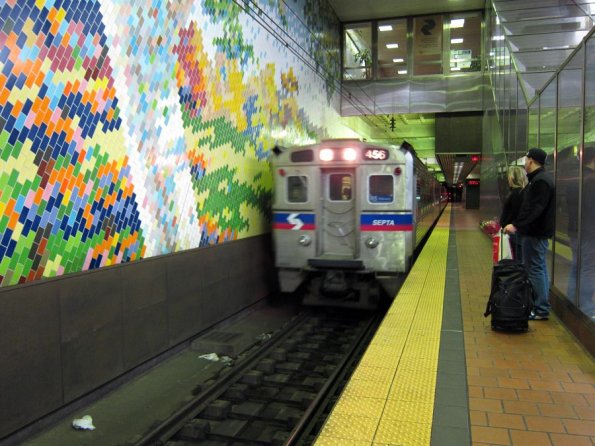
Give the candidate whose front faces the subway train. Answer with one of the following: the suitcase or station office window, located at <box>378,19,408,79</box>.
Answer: the station office window

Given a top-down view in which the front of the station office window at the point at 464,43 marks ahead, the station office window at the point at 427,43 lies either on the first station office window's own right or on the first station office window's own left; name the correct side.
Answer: on the first station office window's own right

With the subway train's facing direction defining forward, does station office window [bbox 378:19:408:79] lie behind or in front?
behind

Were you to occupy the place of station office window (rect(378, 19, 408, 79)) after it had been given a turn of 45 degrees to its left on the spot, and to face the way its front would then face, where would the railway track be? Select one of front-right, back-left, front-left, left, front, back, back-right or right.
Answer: front-right

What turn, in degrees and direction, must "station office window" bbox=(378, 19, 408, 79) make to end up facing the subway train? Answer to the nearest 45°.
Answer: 0° — it already faces it

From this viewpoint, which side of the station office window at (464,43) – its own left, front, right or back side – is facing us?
front

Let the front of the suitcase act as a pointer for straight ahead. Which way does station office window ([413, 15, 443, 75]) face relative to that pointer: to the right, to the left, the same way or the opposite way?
the same way

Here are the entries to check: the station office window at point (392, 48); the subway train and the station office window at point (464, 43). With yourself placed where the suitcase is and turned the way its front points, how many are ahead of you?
0

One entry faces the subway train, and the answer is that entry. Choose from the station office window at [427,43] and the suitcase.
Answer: the station office window

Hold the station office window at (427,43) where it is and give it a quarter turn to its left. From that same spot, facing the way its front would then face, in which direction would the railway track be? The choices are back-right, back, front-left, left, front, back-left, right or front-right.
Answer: right

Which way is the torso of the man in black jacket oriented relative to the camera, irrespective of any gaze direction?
to the viewer's left

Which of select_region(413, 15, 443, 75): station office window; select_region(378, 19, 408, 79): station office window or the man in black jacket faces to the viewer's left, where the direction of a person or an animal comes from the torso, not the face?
the man in black jacket

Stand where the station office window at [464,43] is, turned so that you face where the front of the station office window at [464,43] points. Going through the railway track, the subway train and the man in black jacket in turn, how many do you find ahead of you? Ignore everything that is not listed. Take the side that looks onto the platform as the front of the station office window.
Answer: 3

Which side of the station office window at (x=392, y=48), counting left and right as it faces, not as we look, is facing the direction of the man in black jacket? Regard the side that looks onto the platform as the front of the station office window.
front

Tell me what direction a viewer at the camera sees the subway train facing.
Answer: facing the viewer

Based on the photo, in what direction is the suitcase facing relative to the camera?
toward the camera

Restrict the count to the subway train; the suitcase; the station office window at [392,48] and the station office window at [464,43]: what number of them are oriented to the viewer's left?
0

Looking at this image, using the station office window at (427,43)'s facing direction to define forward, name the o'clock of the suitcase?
The suitcase is roughly at 12 o'clock from the station office window.

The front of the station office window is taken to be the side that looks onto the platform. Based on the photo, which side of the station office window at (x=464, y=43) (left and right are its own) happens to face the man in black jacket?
front
